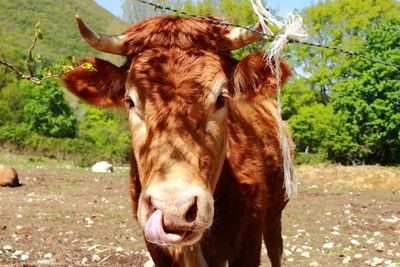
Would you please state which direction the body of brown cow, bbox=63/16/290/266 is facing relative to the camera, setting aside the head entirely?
toward the camera

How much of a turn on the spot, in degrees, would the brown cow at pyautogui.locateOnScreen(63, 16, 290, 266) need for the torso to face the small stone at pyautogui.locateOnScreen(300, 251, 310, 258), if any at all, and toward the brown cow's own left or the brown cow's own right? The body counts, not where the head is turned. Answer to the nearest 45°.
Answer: approximately 135° to the brown cow's own left

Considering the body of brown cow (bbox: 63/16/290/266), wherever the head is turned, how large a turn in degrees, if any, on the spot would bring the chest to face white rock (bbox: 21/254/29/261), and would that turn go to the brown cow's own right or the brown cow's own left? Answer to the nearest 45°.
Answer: approximately 135° to the brown cow's own right

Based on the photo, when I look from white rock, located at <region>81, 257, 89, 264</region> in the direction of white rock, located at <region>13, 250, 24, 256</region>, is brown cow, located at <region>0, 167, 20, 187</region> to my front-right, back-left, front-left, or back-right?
front-right

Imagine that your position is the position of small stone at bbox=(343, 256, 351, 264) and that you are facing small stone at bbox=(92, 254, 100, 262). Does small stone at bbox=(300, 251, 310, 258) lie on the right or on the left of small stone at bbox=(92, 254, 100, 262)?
right

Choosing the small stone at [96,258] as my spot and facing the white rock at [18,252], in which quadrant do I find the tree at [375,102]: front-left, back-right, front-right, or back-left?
back-right

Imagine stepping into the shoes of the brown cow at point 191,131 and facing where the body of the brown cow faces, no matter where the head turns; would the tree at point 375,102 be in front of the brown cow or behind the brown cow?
behind

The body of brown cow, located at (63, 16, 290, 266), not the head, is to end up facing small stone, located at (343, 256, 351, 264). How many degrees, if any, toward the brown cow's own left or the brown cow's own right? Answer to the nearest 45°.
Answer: approximately 135° to the brown cow's own left

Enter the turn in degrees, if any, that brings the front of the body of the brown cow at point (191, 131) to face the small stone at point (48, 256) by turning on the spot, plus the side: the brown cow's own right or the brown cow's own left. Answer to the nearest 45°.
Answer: approximately 135° to the brown cow's own right
